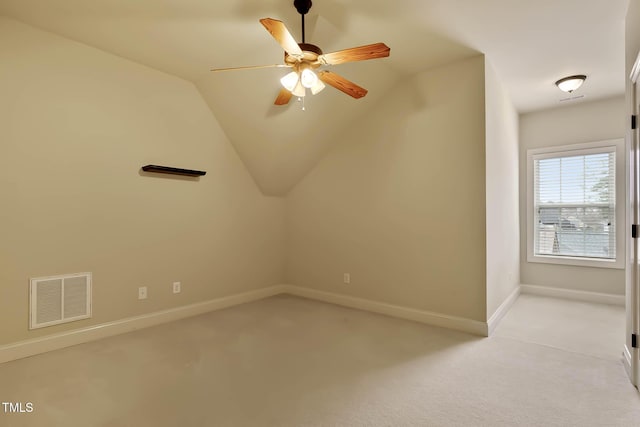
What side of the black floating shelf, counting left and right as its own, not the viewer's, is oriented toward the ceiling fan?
front

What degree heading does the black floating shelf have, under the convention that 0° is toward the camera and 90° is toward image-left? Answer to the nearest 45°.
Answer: approximately 315°

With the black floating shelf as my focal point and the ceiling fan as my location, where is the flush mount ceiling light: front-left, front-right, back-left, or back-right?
back-right

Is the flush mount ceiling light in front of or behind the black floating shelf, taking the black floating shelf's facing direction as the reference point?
in front
